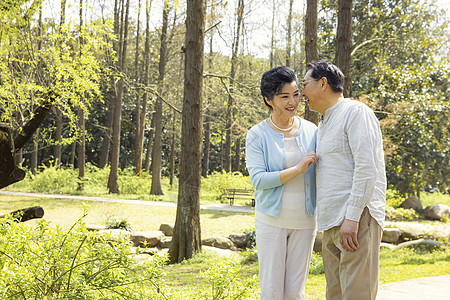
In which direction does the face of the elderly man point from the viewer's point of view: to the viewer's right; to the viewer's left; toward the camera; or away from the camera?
to the viewer's left

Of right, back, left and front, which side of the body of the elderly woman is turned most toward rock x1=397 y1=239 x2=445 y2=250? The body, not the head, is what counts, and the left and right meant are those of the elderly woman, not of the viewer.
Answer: left

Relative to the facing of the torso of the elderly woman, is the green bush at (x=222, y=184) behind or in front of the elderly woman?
behind

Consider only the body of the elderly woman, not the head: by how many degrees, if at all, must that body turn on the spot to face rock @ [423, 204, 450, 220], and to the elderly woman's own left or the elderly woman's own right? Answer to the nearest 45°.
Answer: approximately 135° to the elderly woman's own left

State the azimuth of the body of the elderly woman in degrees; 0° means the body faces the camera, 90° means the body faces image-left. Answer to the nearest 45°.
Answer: approximately 315°

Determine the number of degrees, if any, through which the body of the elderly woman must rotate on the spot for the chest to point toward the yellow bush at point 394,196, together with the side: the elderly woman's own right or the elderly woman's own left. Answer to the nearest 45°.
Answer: approximately 135° to the elderly woman's own left

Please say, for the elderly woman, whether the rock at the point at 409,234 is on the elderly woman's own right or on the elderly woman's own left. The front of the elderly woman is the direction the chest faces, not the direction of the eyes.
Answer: on the elderly woman's own left

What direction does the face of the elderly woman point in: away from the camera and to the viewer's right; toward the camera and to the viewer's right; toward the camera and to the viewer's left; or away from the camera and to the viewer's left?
toward the camera and to the viewer's right

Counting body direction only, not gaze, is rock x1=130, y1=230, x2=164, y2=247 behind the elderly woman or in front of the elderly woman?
behind

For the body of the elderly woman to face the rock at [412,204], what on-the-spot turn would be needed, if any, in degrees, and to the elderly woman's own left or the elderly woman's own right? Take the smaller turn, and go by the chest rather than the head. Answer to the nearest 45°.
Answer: approximately 135° to the elderly woman's own left

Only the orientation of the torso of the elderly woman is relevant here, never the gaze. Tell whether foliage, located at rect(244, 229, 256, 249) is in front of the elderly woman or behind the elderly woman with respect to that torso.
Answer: behind
